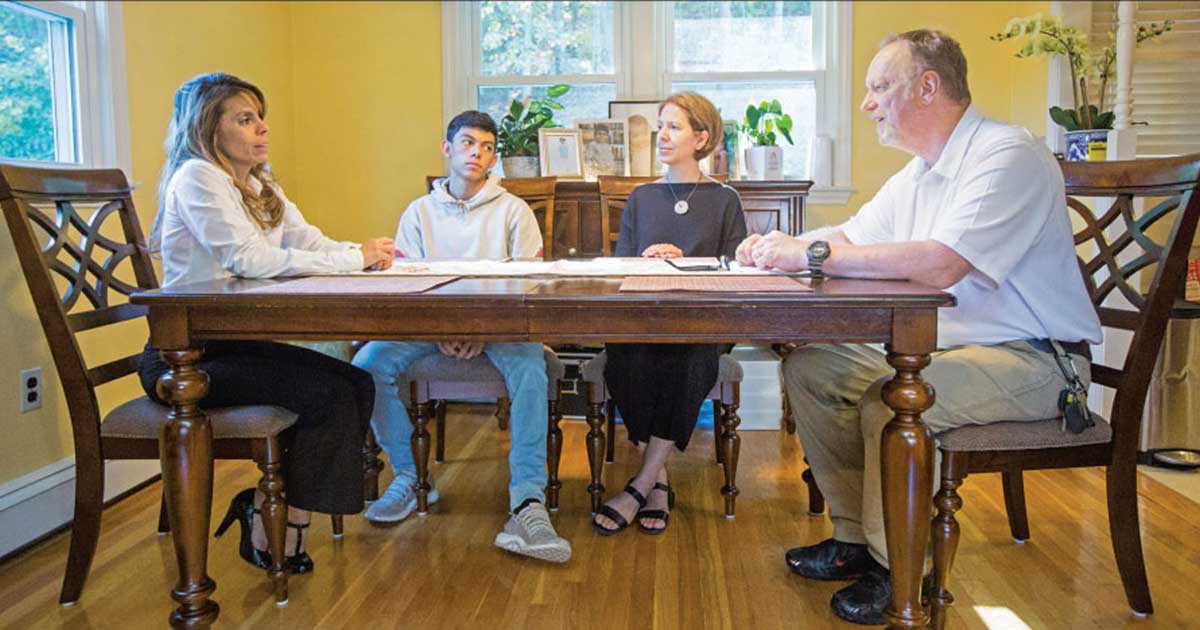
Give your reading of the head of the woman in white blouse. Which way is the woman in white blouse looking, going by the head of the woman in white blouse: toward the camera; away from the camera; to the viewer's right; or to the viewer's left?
to the viewer's right

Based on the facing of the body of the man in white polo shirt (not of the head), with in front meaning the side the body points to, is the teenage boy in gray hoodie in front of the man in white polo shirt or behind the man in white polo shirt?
in front

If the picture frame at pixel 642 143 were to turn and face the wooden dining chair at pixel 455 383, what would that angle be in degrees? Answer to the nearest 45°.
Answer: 0° — it already faces it

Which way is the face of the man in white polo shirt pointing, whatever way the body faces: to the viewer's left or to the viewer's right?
to the viewer's left

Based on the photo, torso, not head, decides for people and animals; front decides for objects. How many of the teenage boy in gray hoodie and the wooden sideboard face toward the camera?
2

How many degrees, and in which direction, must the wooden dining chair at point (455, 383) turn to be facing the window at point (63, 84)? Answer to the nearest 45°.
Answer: approximately 135° to its right

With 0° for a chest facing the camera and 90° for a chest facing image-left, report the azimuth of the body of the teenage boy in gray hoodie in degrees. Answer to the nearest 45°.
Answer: approximately 0°

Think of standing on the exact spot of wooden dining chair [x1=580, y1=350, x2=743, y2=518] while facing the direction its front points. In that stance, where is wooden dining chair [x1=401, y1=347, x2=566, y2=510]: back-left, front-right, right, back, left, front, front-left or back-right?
right
